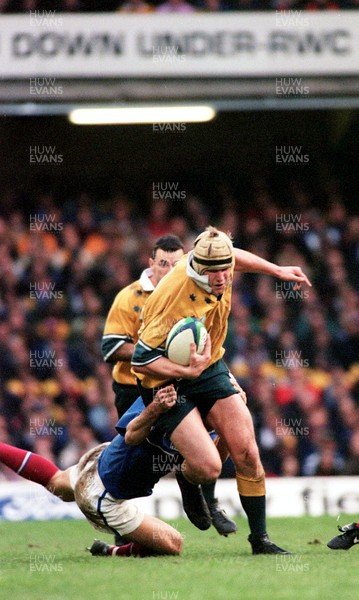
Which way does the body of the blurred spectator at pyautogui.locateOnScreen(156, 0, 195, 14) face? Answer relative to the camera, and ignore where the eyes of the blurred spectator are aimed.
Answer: toward the camera

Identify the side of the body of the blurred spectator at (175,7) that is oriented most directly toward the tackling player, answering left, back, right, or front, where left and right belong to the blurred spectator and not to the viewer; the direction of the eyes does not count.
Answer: front

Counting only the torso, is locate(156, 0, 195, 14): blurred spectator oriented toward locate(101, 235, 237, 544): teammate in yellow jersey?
yes

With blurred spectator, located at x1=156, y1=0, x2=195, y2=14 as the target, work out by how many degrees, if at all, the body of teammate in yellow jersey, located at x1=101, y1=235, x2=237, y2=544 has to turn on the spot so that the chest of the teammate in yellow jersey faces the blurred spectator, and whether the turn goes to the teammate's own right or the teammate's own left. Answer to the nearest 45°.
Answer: approximately 135° to the teammate's own left

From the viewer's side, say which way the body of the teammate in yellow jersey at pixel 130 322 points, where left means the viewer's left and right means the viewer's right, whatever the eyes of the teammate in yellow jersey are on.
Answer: facing the viewer and to the right of the viewer

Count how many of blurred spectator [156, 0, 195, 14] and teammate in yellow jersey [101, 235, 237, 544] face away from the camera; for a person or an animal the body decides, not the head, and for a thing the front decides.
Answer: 0

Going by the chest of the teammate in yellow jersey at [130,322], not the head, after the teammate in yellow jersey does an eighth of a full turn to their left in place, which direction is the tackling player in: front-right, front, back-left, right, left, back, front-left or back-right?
right
